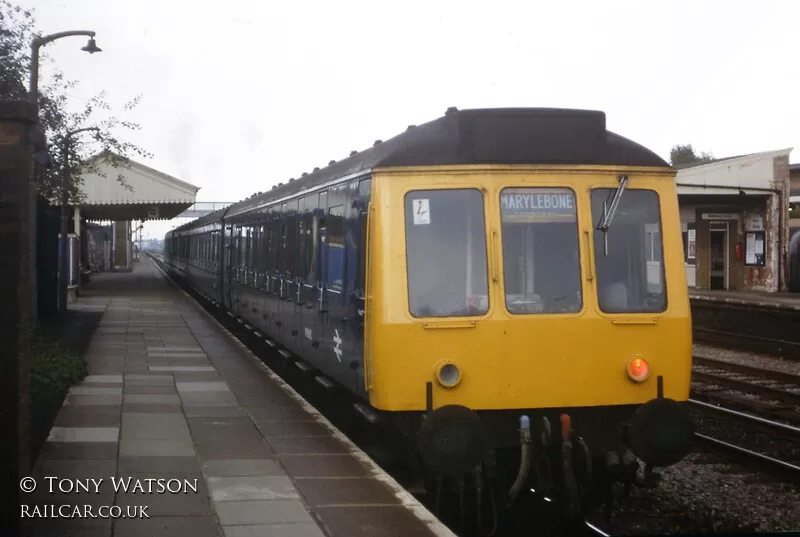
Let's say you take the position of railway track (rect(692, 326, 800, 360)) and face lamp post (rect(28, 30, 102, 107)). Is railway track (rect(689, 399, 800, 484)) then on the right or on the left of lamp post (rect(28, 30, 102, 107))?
left

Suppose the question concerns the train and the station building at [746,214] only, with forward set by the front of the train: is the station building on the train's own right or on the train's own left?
on the train's own left

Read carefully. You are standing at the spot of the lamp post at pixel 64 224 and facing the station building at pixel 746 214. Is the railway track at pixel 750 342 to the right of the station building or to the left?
right

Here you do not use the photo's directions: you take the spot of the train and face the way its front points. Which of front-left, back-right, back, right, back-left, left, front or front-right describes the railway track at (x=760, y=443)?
left

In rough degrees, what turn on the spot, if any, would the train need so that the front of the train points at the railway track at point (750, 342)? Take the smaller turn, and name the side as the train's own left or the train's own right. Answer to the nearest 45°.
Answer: approximately 90° to the train's own left

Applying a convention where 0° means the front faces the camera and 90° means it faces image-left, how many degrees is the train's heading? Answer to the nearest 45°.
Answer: approximately 315°
